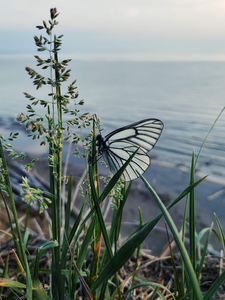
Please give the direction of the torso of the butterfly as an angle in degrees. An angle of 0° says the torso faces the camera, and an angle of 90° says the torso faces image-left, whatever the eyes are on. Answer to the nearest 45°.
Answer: approximately 90°
